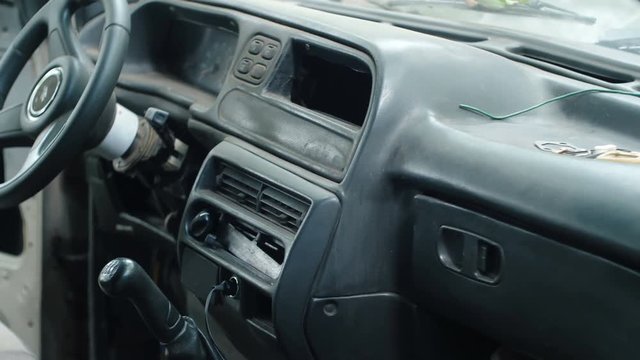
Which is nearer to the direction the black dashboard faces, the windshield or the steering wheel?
the steering wheel

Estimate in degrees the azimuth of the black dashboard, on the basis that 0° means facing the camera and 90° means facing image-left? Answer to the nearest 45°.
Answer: approximately 45°

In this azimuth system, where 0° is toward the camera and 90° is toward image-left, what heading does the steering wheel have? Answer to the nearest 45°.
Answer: approximately 45°

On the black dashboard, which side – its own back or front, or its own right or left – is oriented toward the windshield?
back

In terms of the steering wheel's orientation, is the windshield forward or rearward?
rearward

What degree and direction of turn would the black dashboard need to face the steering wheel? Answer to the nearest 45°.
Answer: approximately 45° to its right
